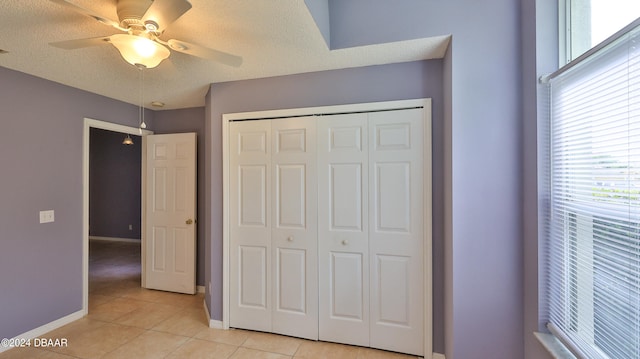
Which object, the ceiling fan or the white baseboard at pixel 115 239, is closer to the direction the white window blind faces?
the ceiling fan

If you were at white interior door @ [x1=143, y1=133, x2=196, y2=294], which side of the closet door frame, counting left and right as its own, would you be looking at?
right

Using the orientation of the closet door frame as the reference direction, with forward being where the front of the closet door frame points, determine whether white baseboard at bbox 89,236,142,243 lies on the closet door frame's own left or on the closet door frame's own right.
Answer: on the closet door frame's own right

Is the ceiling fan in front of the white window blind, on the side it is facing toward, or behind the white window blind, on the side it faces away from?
in front

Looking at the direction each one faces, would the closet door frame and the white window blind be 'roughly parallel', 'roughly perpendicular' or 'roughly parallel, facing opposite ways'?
roughly perpendicular

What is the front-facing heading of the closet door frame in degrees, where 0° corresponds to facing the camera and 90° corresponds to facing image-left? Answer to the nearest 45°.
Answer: approximately 0°

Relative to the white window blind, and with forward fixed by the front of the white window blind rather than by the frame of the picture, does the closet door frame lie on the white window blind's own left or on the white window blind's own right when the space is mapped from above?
on the white window blind's own right

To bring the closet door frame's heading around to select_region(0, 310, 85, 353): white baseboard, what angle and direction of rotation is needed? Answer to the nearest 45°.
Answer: approximately 90° to its right

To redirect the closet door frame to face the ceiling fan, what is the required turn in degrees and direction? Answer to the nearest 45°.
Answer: approximately 45° to its right

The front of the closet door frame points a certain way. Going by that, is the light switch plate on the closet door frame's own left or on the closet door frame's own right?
on the closet door frame's own right

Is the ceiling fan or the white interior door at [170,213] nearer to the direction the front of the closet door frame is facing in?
the ceiling fan

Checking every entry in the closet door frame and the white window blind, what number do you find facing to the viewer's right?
0

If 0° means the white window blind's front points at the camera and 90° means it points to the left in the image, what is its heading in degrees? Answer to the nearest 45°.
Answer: approximately 45°
